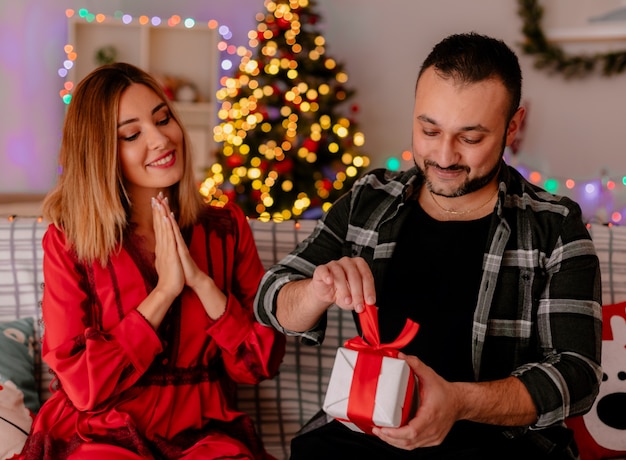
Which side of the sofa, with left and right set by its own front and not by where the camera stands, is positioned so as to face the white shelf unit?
back

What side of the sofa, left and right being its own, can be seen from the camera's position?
front

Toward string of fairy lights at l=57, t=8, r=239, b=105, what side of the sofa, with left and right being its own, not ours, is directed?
back

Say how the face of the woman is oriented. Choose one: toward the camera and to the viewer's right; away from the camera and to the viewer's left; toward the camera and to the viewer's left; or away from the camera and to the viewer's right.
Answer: toward the camera and to the viewer's right

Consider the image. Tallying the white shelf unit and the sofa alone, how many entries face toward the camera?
2

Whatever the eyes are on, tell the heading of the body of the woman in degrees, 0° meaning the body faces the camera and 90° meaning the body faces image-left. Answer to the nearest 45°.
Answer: approximately 315°

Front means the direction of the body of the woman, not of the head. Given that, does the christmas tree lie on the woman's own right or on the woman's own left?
on the woman's own left

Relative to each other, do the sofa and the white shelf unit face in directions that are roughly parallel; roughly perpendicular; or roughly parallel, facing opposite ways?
roughly parallel

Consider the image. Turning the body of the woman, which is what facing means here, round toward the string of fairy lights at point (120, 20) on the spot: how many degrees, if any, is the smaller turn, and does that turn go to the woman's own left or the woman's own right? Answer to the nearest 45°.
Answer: approximately 135° to the woman's own left

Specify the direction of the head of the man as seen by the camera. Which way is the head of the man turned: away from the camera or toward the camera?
toward the camera

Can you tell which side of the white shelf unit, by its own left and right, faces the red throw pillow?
front

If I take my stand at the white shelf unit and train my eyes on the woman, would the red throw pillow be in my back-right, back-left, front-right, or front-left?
front-left

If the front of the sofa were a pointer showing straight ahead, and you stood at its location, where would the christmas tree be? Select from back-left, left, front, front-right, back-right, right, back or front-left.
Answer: back

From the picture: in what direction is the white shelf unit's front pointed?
toward the camera

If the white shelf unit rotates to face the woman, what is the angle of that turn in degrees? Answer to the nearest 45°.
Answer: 0° — it already faces them

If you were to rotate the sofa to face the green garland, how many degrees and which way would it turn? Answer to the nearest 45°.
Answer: approximately 135° to its left

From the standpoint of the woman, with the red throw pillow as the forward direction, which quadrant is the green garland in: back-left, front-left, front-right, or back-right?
front-left
